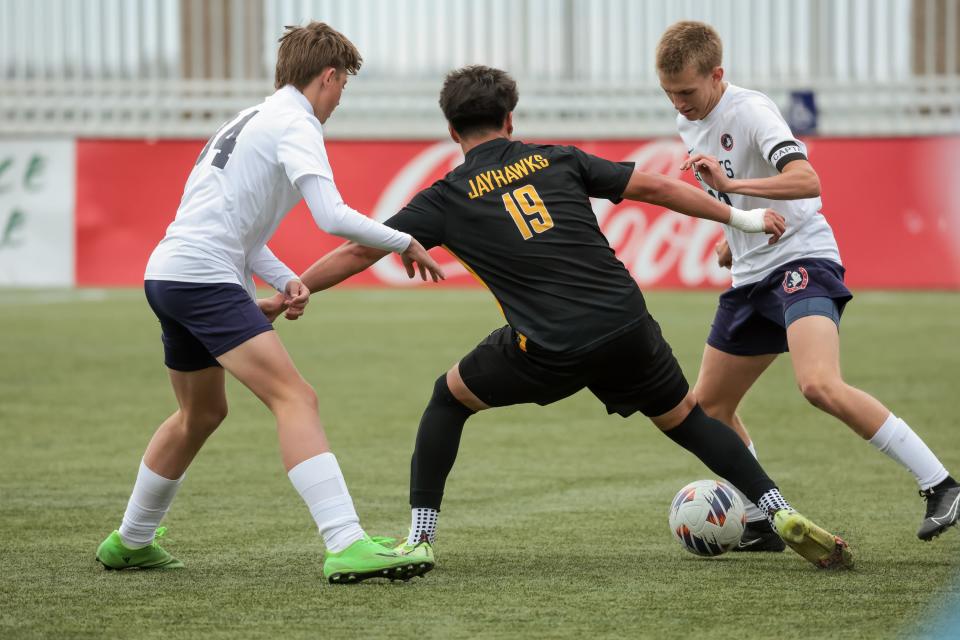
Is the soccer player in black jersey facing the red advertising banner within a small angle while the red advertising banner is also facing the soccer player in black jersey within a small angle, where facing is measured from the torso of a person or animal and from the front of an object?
yes

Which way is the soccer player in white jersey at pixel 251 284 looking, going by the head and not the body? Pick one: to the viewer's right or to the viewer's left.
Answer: to the viewer's right

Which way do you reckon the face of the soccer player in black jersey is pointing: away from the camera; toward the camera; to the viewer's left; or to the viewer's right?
away from the camera

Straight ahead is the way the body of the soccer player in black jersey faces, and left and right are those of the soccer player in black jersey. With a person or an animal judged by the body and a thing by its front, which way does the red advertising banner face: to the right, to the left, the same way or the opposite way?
the opposite way

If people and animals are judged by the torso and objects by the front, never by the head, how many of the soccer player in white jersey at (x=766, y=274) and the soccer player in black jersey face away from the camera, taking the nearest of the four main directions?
1

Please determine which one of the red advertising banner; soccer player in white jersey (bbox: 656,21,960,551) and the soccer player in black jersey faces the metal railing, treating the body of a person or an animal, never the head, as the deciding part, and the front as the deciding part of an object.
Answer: the soccer player in black jersey

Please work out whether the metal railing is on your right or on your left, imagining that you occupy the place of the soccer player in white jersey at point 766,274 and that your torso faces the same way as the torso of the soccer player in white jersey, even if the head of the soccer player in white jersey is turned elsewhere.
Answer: on your right

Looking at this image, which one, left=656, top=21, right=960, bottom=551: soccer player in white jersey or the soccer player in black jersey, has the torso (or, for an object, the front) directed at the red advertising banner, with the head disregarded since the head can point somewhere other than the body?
the soccer player in black jersey

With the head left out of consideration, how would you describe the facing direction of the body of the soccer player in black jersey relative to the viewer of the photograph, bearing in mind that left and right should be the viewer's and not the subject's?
facing away from the viewer

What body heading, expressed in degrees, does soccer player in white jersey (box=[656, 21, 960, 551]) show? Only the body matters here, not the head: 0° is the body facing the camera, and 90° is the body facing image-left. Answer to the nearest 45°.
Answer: approximately 45°

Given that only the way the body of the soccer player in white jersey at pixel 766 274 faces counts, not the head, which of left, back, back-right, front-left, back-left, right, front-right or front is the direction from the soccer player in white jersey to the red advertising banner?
back-right

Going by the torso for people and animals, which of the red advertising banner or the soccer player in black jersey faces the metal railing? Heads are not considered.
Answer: the soccer player in black jersey
